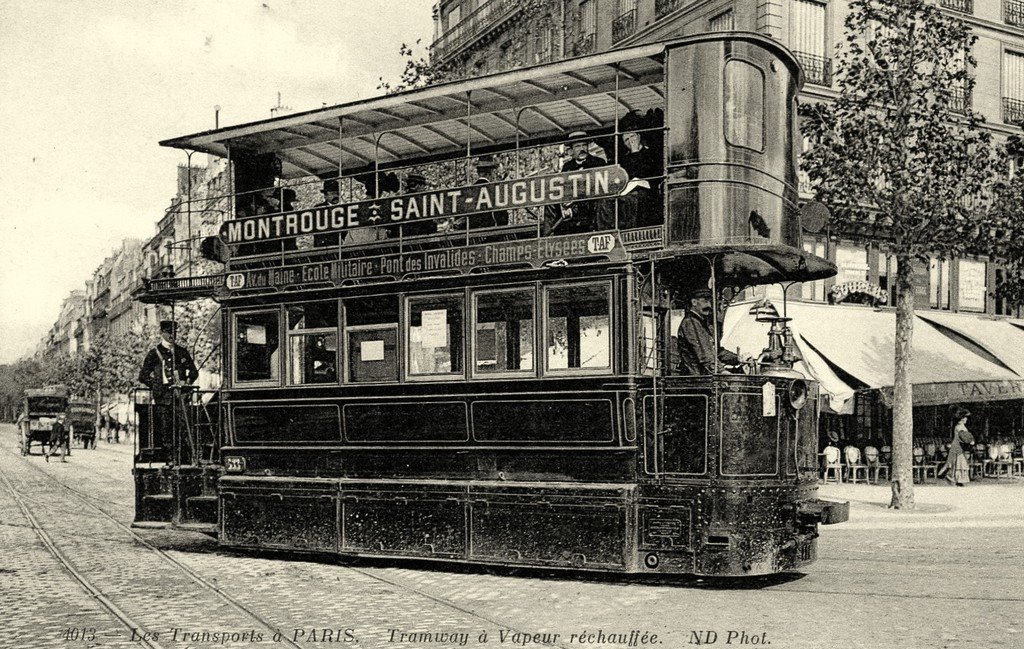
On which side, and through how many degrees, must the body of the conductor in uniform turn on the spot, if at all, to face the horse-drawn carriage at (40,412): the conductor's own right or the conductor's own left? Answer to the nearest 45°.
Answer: approximately 180°

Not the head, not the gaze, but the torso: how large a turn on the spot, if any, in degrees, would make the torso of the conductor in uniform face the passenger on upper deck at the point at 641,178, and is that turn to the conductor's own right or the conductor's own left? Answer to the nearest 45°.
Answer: approximately 45° to the conductor's own left

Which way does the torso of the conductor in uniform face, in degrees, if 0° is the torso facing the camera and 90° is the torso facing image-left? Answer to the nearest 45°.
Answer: approximately 0°

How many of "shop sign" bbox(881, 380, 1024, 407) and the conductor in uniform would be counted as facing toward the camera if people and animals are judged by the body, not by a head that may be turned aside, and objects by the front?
2
